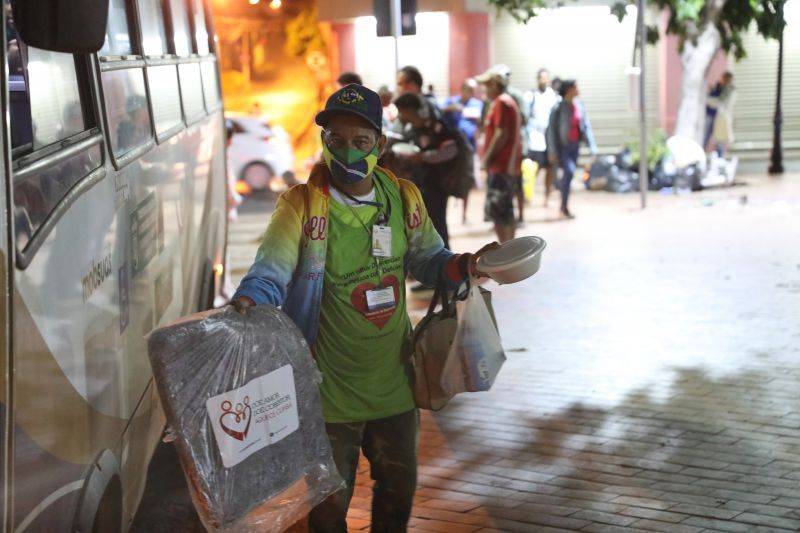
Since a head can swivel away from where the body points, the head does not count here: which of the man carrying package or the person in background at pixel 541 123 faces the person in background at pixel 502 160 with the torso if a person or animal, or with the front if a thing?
the person in background at pixel 541 123

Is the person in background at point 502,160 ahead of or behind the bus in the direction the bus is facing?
behind

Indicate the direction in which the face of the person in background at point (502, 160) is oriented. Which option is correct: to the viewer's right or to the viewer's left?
to the viewer's left

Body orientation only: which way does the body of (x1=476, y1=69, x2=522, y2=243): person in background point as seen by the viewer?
to the viewer's left

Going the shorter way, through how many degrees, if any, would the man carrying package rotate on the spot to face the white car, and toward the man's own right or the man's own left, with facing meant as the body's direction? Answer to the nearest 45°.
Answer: approximately 180°

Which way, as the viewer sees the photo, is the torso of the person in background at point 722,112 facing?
to the viewer's left

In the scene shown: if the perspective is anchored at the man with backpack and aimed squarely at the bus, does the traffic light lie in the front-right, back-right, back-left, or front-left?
back-right

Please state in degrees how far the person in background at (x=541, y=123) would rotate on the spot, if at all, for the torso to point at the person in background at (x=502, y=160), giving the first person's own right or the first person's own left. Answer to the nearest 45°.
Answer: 0° — they already face them

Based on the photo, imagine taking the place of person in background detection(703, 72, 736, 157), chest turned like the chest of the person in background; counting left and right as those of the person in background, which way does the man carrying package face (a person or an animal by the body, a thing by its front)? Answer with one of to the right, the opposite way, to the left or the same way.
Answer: to the left

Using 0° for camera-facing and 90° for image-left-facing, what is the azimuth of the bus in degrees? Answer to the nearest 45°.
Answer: approximately 45°

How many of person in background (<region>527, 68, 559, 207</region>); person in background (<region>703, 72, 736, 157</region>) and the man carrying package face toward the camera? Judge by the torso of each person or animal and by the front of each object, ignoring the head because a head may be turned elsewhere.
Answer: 2

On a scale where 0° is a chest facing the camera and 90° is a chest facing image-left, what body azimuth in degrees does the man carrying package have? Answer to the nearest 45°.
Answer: approximately 0°
